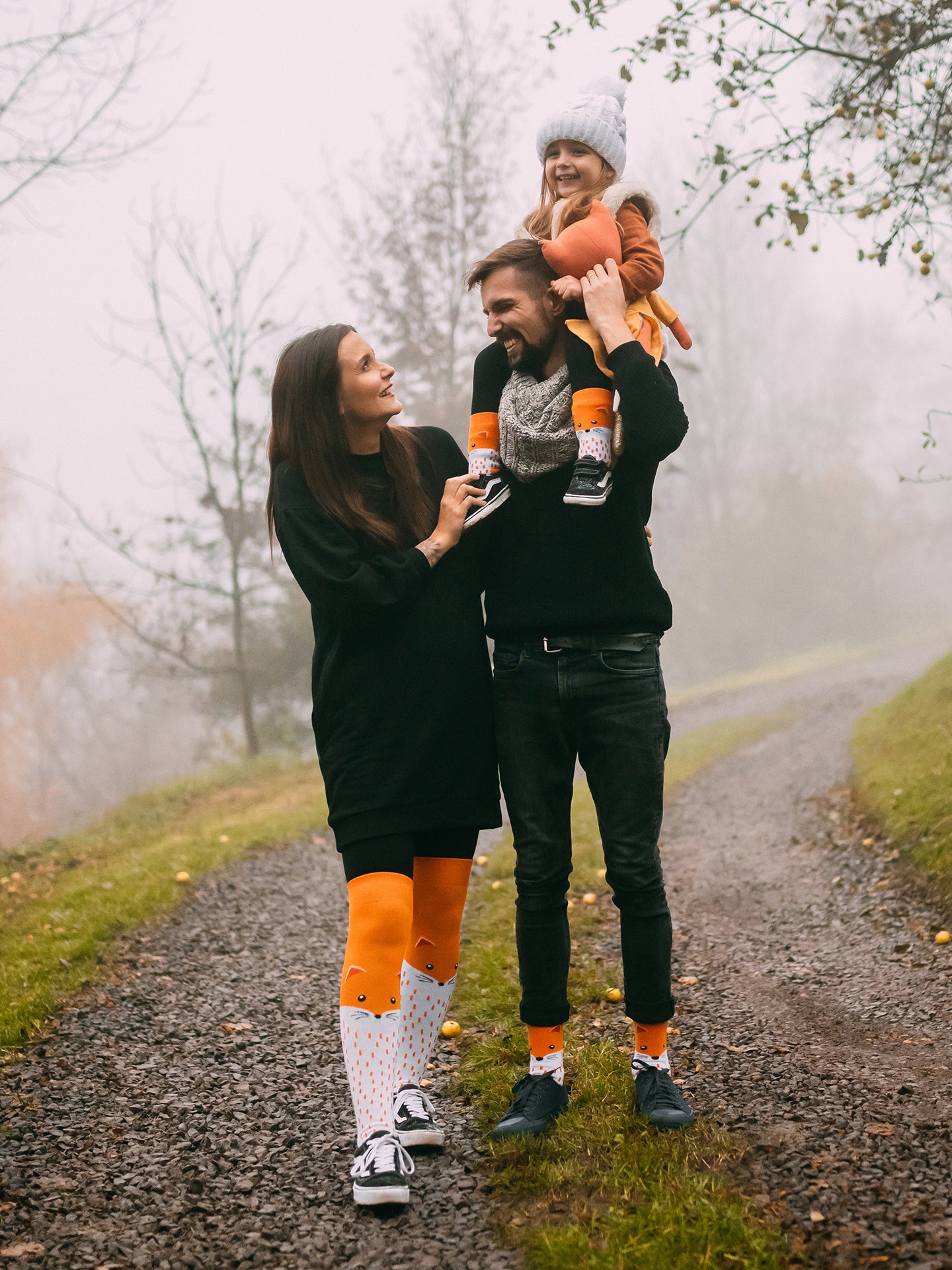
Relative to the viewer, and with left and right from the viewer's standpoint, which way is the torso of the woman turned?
facing the viewer and to the right of the viewer

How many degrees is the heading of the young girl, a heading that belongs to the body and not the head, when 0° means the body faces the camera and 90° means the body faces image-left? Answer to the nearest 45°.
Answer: approximately 45°

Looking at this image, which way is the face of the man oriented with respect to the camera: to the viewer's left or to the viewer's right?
to the viewer's left

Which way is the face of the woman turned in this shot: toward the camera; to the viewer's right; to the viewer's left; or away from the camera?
to the viewer's right
